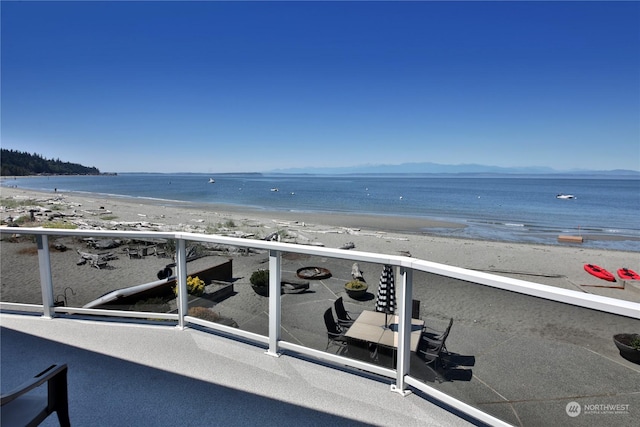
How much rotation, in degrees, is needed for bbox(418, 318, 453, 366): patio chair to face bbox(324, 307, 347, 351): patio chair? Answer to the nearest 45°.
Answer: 0° — it already faces it

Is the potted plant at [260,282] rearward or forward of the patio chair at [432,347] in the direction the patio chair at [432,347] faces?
forward

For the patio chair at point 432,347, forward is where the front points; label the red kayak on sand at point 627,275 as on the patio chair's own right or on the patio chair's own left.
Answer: on the patio chair's own right

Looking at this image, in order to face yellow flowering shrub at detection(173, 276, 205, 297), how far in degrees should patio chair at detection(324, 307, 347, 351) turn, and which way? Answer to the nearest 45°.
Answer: approximately 135° to its left

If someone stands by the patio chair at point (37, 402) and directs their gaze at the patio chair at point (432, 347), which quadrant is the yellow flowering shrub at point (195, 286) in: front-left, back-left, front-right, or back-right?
front-left

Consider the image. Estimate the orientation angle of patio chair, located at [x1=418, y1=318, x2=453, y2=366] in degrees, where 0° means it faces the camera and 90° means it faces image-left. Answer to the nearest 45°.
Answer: approximately 90°

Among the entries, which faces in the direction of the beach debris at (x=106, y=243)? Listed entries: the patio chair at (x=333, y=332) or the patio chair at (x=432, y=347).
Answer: the patio chair at (x=432, y=347)

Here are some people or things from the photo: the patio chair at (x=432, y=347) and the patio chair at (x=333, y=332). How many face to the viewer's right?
1

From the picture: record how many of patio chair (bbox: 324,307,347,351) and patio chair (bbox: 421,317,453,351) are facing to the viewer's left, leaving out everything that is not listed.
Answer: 1

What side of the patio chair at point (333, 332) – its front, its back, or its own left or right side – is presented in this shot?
right

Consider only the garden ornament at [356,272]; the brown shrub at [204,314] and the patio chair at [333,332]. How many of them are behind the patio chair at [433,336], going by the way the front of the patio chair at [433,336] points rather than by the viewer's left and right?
0

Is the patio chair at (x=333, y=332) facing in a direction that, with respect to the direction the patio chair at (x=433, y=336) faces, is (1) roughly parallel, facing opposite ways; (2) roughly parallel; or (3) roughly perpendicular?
roughly parallel, facing opposite ways

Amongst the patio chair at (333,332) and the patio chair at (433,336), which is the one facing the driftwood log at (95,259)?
the patio chair at (433,336)

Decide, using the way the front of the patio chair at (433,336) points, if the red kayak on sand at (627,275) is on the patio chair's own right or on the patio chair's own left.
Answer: on the patio chair's own right

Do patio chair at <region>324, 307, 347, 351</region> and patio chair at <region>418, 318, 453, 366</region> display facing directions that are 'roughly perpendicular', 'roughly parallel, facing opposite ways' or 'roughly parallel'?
roughly parallel, facing opposite ways

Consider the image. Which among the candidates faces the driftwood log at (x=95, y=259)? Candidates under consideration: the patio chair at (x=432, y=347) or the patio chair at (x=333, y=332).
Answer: the patio chair at (x=432, y=347)
